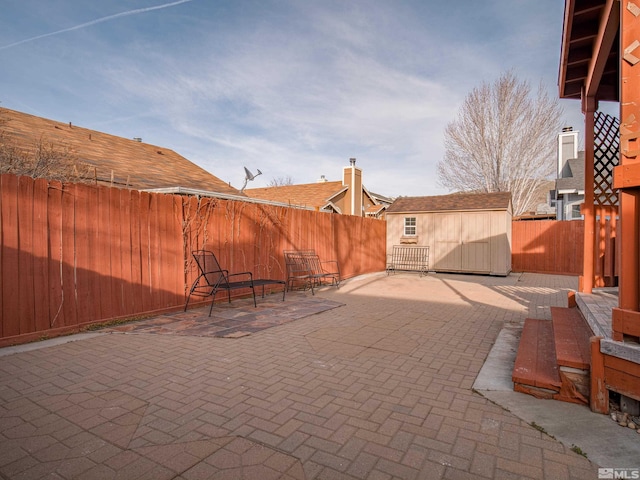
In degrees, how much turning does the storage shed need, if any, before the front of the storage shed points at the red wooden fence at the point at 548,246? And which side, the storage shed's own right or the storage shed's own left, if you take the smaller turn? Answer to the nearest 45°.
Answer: approximately 90° to the storage shed's own left

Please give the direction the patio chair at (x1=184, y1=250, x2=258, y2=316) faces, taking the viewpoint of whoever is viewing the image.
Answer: facing away from the viewer and to the right of the viewer

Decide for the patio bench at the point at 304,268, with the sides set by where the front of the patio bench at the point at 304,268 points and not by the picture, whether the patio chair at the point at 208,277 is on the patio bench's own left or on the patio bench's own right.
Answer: on the patio bench's own right

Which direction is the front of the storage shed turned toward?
toward the camera

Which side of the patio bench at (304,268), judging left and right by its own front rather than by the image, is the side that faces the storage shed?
left

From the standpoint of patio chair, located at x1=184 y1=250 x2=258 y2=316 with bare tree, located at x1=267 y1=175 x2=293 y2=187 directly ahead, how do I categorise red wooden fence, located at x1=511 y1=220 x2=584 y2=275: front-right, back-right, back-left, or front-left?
front-right

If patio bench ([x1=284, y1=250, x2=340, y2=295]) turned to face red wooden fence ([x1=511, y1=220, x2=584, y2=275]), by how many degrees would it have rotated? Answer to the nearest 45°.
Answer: approximately 90° to its left

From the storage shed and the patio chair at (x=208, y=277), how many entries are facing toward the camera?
1

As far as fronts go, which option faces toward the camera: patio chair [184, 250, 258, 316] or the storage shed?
the storage shed

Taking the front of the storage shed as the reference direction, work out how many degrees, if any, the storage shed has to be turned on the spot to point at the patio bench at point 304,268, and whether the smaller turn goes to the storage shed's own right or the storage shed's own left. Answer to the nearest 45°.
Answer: approximately 45° to the storage shed's own right

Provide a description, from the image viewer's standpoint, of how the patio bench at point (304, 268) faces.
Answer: facing the viewer and to the right of the viewer

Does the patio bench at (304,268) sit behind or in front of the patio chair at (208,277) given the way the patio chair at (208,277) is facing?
in front

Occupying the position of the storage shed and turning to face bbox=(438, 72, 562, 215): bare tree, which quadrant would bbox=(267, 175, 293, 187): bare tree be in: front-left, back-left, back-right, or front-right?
front-left

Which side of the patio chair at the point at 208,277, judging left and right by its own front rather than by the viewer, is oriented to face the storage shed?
front

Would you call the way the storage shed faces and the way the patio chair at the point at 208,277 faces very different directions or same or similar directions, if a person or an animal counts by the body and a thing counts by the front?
very different directions
